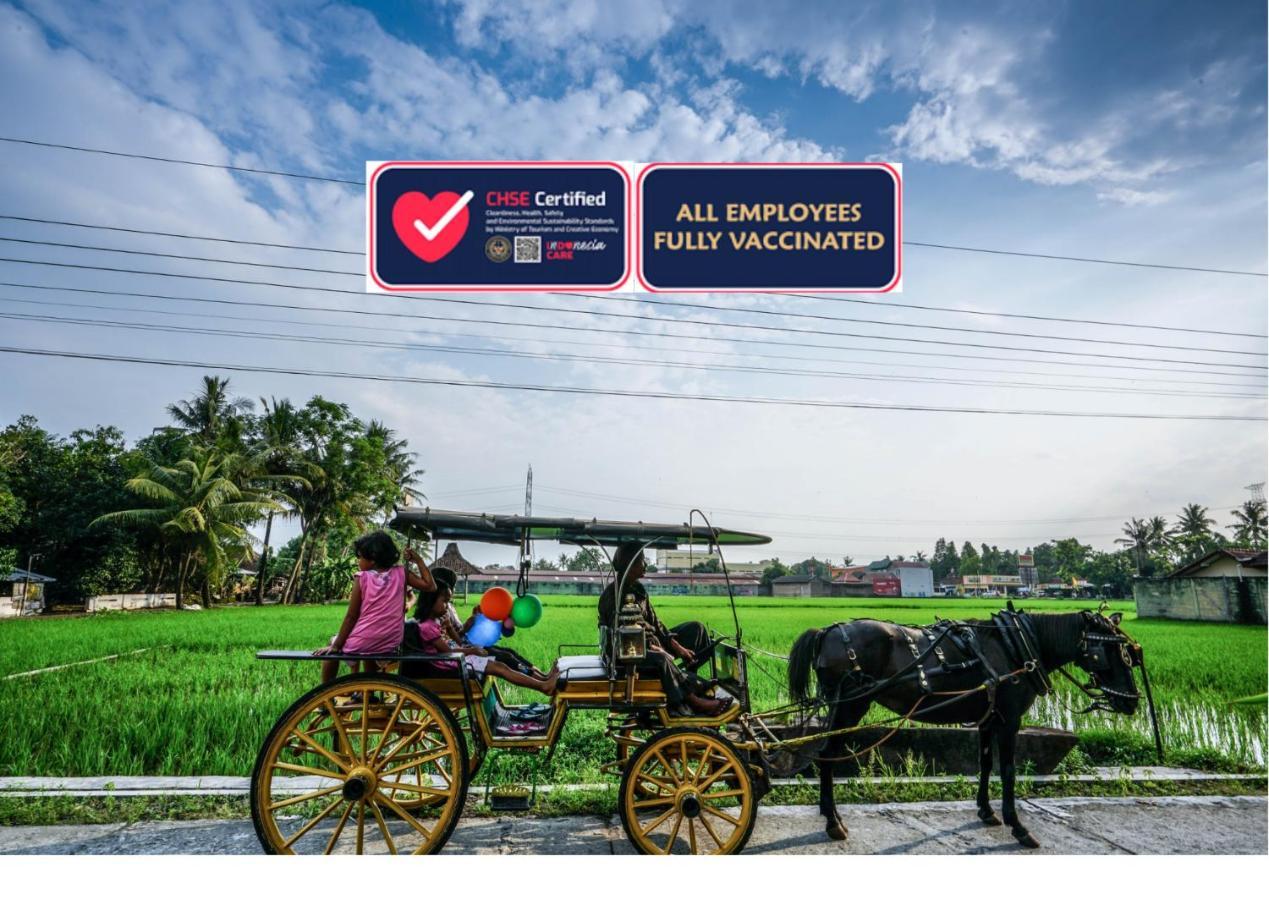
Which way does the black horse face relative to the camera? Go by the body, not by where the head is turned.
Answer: to the viewer's right

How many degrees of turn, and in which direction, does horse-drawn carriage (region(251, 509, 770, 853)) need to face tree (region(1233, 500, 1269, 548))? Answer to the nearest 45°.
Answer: approximately 45° to its left

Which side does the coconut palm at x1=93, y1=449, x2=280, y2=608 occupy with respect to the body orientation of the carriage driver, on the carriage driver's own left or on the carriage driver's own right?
on the carriage driver's own left

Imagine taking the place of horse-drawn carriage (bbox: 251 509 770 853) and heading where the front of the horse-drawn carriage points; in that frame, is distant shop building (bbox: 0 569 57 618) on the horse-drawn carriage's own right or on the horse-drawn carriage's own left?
on the horse-drawn carriage's own left

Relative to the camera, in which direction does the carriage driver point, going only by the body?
to the viewer's right

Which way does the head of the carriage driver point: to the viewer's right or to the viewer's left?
to the viewer's right

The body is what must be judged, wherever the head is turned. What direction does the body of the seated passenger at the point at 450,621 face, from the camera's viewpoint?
to the viewer's right

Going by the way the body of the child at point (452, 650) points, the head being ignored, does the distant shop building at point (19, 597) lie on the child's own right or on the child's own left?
on the child's own left

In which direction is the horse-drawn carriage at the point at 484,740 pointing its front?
to the viewer's right

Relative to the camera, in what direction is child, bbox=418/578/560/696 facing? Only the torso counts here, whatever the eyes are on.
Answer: to the viewer's right

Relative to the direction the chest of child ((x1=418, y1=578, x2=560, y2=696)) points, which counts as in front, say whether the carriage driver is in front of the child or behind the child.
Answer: in front
